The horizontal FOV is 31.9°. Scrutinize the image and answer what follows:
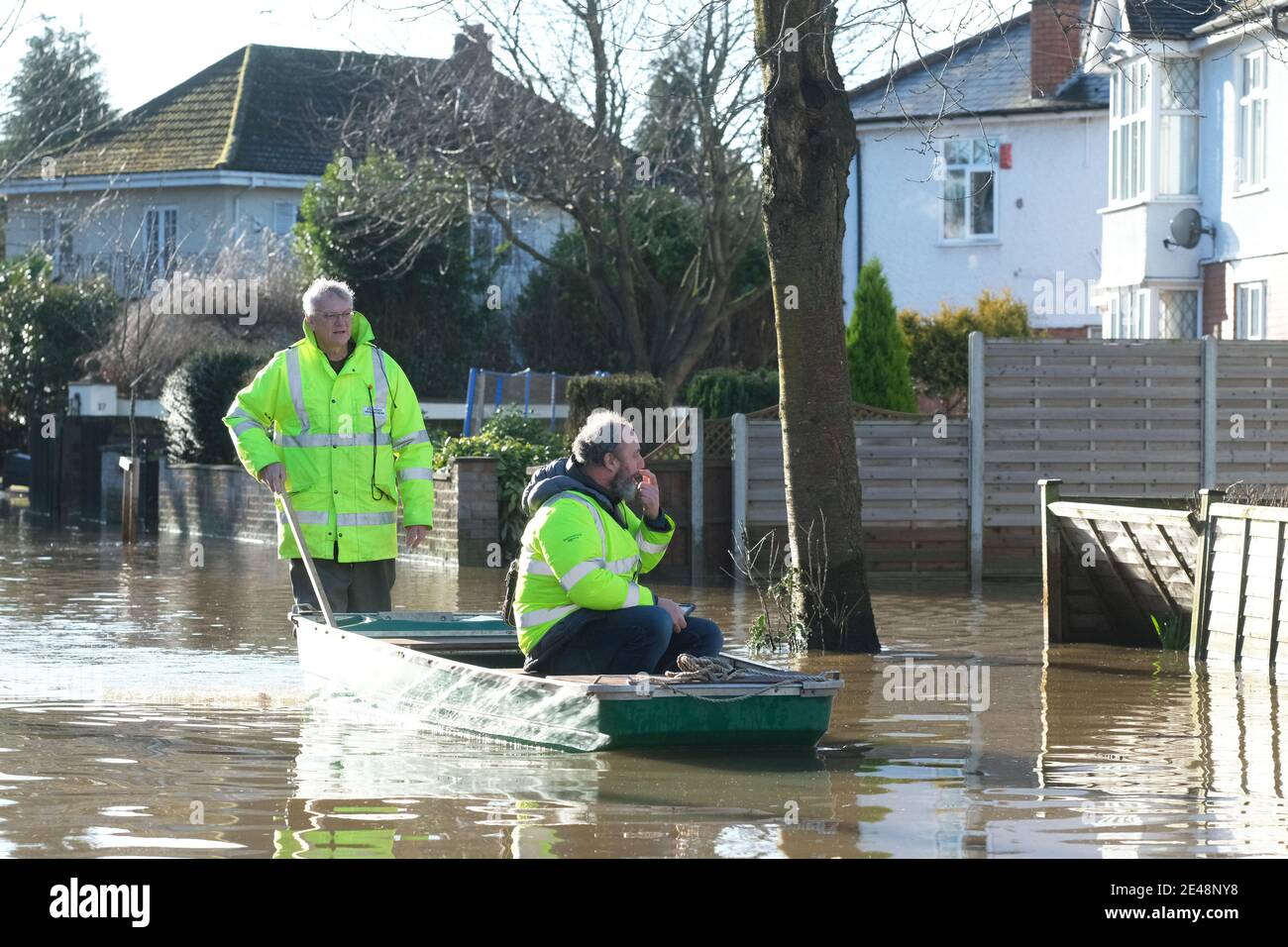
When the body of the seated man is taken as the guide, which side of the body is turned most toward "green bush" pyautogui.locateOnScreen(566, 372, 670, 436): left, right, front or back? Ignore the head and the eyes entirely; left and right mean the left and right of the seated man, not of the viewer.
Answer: left

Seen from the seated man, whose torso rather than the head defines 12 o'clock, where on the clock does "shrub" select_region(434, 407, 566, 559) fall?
The shrub is roughly at 9 o'clock from the seated man.

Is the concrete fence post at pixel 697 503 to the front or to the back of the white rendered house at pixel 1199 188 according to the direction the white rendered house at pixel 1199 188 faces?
to the front

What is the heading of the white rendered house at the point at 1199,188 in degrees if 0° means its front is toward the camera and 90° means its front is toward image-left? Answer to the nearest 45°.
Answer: approximately 45°

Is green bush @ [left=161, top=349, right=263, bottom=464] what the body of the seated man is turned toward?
no

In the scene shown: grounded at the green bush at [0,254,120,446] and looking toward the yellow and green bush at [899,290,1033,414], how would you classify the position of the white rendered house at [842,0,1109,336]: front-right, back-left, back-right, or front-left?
front-left

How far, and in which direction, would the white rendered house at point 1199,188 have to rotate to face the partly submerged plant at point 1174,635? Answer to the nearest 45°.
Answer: approximately 45° to its left

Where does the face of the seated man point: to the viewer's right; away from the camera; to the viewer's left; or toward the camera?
to the viewer's right

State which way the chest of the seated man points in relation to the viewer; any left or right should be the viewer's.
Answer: facing to the right of the viewer

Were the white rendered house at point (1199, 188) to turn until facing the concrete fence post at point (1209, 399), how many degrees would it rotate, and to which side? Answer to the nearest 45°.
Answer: approximately 45° to its left

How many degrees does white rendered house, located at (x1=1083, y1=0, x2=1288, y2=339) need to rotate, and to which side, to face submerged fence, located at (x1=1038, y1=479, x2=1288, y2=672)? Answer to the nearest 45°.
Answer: approximately 45° to its left

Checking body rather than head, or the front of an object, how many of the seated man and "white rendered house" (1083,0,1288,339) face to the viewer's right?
1
